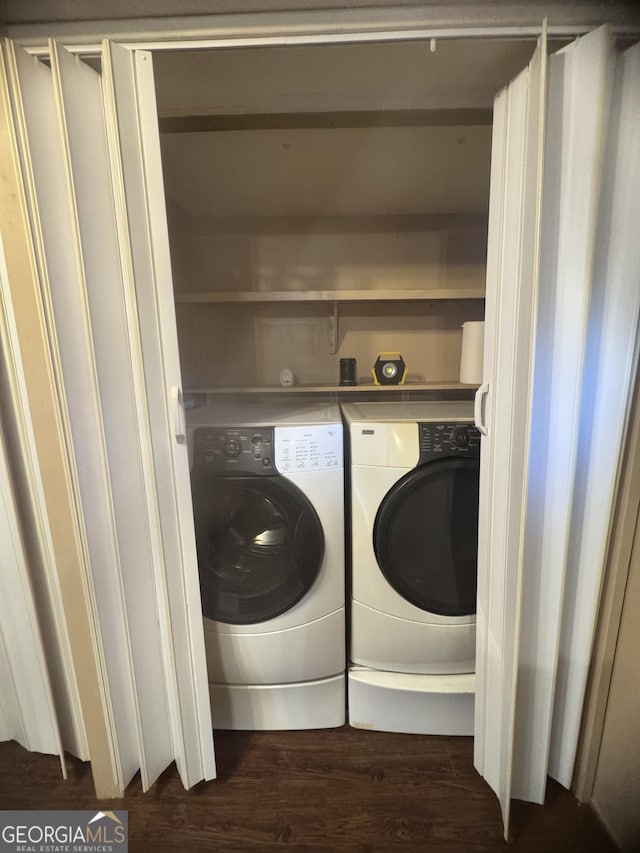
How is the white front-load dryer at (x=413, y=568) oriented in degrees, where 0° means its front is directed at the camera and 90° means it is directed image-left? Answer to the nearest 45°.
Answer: approximately 0°

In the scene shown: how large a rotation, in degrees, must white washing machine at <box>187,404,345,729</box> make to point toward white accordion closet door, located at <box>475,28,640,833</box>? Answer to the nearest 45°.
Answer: approximately 45° to its left
